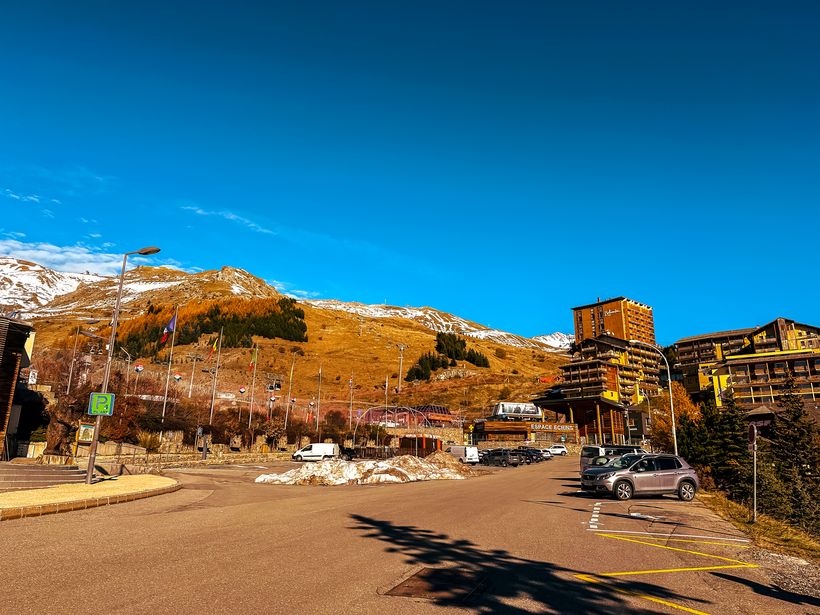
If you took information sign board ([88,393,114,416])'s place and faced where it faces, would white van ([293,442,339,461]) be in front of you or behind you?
behind

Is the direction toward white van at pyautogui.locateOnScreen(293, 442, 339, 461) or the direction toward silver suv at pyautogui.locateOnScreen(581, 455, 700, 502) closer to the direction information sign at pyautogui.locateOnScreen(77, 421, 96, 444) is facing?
the silver suv

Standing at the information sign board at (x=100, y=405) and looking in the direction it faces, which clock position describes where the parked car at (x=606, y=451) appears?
The parked car is roughly at 9 o'clock from the information sign board.

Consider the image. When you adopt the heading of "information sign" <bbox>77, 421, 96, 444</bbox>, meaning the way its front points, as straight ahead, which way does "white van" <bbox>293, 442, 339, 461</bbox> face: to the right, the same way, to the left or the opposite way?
to the right

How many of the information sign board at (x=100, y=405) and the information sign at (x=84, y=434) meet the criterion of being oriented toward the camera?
2

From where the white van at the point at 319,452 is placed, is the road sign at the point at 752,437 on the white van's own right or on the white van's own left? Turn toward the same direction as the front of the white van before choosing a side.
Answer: on the white van's own left

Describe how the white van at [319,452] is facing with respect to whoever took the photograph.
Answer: facing to the left of the viewer

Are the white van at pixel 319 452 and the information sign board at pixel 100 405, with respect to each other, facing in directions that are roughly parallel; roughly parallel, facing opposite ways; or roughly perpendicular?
roughly perpendicular

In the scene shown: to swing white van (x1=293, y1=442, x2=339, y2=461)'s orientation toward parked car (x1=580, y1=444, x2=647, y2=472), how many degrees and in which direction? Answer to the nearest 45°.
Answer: approximately 135° to its left

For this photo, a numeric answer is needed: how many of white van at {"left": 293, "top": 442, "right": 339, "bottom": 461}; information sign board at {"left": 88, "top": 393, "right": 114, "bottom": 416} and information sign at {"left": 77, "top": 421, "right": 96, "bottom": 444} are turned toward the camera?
2

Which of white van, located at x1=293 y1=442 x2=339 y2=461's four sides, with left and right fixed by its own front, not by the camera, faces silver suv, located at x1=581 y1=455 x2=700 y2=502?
left

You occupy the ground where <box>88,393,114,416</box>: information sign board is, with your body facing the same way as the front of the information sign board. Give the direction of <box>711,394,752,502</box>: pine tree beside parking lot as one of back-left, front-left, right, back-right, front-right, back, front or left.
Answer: left
